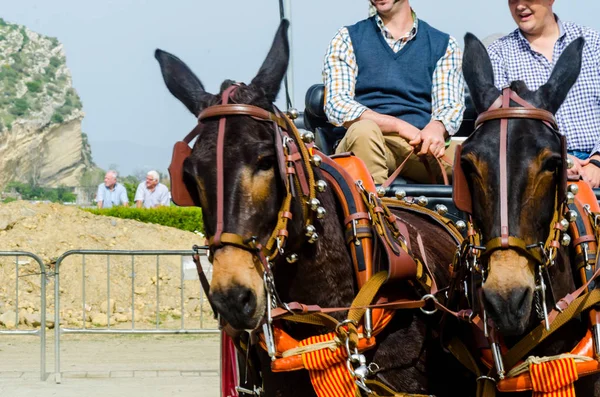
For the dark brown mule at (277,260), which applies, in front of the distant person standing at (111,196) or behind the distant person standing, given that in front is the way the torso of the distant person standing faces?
in front

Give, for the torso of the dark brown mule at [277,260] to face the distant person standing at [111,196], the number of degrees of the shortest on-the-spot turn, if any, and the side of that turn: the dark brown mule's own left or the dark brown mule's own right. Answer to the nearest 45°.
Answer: approximately 135° to the dark brown mule's own right

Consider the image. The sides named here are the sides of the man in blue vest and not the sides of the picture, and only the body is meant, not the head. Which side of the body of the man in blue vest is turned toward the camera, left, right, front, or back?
front

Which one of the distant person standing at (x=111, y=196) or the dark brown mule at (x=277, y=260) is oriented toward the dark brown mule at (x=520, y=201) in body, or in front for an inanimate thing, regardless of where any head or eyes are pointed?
the distant person standing

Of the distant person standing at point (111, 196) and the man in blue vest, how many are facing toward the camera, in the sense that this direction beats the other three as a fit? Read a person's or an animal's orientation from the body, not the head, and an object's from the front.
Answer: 2

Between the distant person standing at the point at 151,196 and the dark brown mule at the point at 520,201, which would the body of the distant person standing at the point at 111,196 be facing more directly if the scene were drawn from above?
the dark brown mule

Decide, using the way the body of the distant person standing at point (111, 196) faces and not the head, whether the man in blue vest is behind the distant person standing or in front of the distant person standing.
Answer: in front

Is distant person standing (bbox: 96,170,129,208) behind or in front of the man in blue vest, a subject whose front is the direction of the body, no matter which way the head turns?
behind

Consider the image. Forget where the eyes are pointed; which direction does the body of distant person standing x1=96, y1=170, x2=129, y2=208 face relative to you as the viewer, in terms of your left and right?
facing the viewer

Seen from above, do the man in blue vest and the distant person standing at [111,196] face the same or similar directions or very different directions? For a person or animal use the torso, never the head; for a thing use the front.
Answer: same or similar directions

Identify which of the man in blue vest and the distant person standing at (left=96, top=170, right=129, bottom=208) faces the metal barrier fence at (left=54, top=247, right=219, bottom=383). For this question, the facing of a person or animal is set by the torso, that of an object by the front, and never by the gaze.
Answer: the distant person standing

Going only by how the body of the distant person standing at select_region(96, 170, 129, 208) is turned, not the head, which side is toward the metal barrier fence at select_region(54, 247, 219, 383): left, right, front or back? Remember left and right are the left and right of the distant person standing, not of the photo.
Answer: front

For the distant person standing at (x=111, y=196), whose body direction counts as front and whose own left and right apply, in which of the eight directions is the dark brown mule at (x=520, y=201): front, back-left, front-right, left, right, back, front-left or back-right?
front
